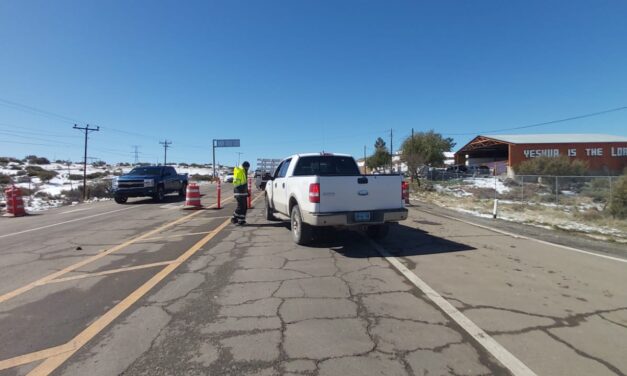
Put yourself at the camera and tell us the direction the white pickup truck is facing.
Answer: facing away from the viewer and to the left of the viewer

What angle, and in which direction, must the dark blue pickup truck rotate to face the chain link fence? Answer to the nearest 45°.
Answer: approximately 135° to its left

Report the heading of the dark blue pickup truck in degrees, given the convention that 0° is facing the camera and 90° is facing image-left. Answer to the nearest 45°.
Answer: approximately 45°

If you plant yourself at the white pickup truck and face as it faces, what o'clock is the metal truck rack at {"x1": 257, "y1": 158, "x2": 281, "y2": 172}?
The metal truck rack is roughly at 1 o'clock from the white pickup truck.

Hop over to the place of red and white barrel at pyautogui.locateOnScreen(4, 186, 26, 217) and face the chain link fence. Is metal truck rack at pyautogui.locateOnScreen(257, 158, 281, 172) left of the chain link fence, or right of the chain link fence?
left
